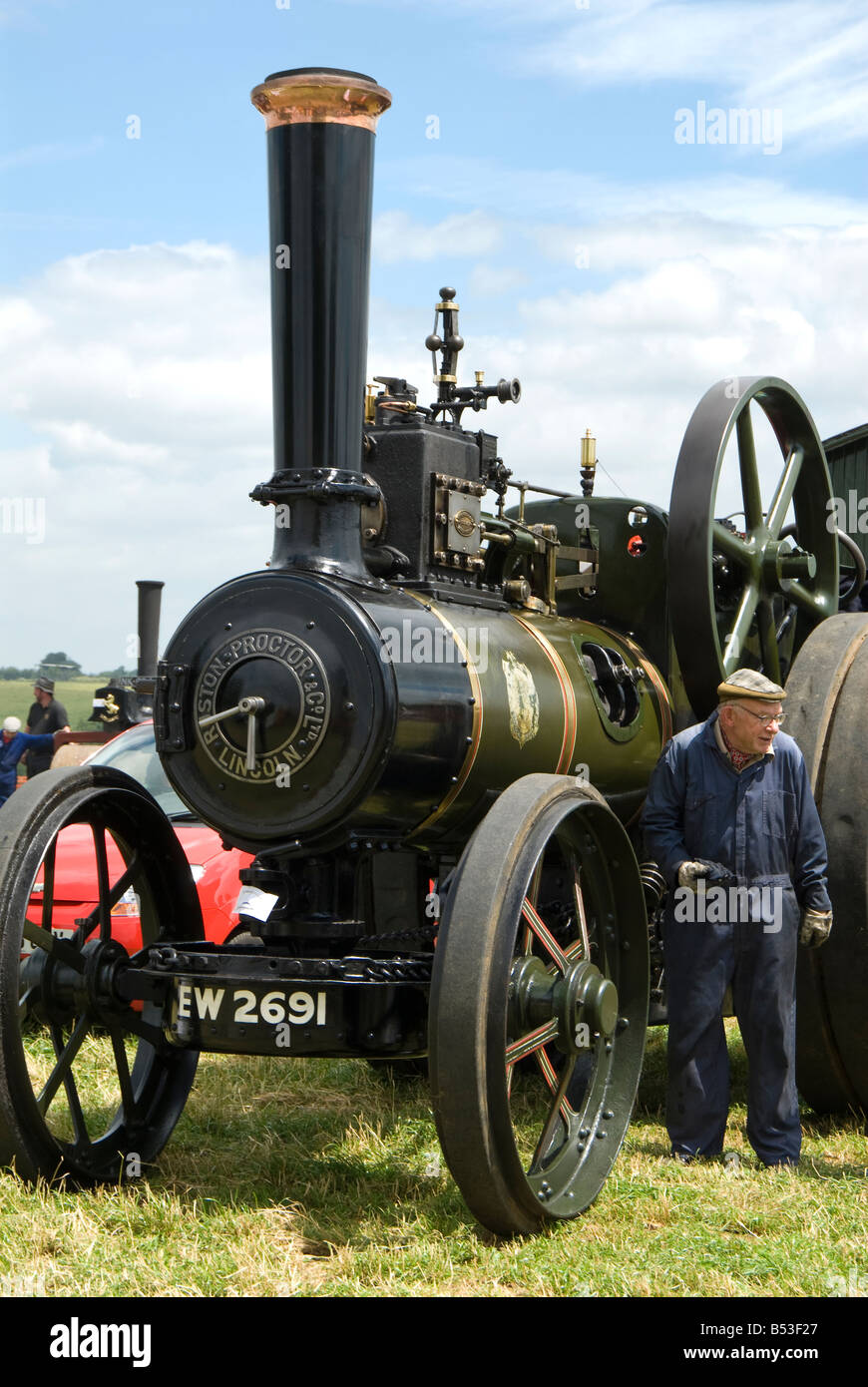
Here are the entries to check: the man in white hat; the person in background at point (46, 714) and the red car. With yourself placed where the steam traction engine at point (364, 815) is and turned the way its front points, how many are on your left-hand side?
0

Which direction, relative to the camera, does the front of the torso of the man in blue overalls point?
toward the camera

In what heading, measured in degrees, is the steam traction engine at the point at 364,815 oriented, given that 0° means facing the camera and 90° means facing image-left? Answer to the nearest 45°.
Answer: approximately 45°

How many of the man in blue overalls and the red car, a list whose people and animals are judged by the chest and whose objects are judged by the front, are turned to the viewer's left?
0

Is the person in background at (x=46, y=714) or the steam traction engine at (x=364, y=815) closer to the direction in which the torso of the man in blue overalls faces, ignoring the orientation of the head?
the steam traction engine

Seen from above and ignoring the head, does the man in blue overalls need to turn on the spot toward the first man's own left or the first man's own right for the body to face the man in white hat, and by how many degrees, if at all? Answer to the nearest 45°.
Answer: approximately 135° to the first man's own right

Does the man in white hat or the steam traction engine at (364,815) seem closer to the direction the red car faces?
the steam traction engine
